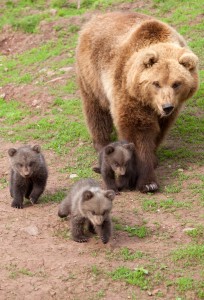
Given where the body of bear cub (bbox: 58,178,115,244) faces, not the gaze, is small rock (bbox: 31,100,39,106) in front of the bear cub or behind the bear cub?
behind

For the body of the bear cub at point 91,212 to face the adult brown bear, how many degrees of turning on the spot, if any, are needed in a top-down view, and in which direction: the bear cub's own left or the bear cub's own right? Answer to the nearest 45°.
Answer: approximately 135° to the bear cub's own left

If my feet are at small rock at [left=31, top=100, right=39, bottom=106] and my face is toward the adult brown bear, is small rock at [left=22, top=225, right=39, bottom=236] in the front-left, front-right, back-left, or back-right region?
front-right

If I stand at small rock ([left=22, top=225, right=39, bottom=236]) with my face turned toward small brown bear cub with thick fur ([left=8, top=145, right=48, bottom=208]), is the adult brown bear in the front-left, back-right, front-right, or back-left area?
front-right

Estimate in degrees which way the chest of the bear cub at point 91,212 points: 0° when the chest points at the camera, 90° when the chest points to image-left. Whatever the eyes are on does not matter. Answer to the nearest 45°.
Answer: approximately 315°

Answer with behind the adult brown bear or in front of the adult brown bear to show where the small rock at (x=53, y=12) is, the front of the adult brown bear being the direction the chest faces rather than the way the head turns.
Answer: behind

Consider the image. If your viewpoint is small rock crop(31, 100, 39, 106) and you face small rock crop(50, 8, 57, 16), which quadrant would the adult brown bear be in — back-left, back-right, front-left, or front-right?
back-right

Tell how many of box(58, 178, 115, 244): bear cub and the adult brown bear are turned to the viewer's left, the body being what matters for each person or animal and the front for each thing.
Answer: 0

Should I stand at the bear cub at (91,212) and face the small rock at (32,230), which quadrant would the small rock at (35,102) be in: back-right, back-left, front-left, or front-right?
front-right

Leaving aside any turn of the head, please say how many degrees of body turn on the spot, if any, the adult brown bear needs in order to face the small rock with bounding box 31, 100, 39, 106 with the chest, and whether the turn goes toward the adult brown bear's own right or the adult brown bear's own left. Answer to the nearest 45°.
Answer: approximately 180°
